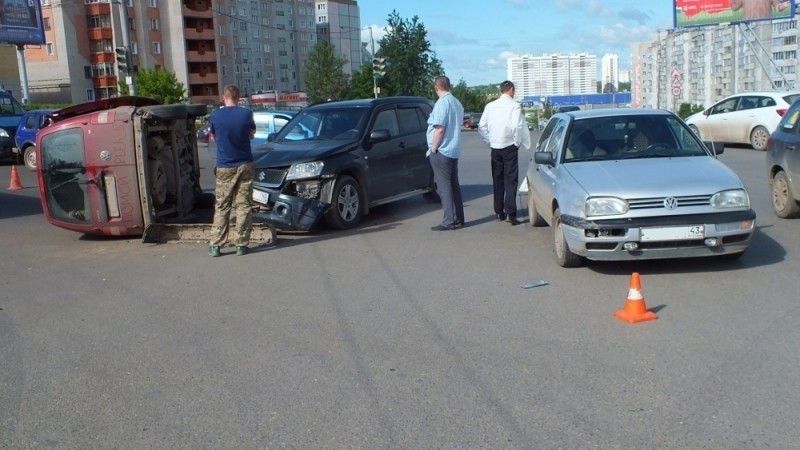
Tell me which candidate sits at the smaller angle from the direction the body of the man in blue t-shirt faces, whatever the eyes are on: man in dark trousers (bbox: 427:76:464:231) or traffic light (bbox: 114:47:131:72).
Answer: the traffic light

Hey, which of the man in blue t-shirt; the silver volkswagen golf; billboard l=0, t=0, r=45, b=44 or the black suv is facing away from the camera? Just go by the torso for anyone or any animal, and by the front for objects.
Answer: the man in blue t-shirt

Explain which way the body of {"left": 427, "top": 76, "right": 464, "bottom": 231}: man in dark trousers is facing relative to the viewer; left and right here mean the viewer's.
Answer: facing away from the viewer and to the left of the viewer

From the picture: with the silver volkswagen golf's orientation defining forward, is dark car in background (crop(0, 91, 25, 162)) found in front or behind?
behind

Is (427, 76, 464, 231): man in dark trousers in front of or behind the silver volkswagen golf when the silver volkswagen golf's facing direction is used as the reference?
behind

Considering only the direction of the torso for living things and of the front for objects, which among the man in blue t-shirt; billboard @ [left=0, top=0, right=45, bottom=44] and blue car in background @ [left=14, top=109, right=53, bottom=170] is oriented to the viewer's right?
the blue car in background

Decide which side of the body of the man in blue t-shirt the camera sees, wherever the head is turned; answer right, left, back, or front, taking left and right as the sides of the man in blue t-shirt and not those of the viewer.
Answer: back

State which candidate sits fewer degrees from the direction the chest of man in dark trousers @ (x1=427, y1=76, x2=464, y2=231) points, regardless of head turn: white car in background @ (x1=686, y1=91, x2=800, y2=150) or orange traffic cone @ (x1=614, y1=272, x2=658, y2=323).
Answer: the white car in background

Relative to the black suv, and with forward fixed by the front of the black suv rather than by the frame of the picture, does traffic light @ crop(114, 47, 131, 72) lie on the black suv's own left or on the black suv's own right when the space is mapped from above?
on the black suv's own right

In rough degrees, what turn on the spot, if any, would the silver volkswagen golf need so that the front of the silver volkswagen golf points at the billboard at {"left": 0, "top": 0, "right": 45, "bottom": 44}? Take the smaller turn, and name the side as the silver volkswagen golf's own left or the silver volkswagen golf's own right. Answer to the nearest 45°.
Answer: approximately 180°
